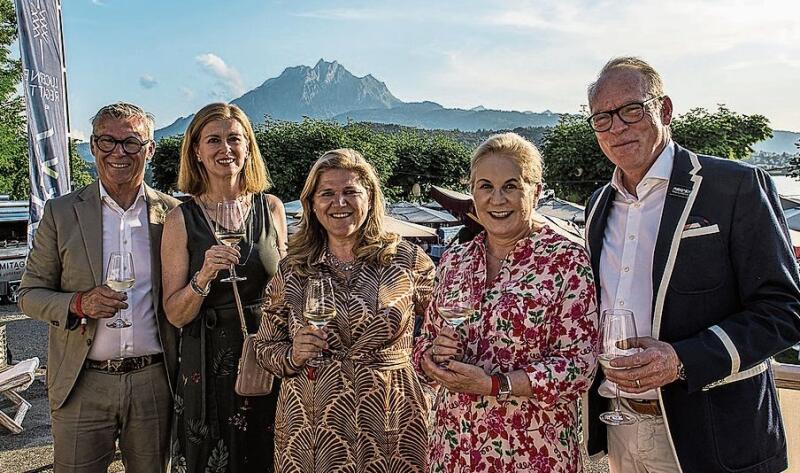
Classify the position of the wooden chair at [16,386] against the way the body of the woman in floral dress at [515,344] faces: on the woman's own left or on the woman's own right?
on the woman's own right

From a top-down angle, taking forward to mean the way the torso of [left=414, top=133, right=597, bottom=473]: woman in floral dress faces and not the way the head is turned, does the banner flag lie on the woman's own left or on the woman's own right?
on the woman's own right

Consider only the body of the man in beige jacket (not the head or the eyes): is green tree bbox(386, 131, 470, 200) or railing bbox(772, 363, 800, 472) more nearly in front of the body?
the railing

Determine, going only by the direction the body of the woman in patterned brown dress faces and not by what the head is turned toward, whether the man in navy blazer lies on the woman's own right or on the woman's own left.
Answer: on the woman's own left

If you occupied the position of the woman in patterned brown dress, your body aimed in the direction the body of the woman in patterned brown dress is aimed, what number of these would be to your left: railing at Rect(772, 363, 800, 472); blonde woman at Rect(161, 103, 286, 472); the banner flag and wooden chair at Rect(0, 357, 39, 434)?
1

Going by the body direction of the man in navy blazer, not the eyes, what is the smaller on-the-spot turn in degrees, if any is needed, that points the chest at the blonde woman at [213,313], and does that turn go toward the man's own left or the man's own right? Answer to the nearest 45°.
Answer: approximately 45° to the man's own right

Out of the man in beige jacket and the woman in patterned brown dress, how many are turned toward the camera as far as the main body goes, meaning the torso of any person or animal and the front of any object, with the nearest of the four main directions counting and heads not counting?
2

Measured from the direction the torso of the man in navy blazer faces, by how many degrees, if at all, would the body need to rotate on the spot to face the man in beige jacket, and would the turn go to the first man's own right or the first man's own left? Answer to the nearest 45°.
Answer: approximately 45° to the first man's own right

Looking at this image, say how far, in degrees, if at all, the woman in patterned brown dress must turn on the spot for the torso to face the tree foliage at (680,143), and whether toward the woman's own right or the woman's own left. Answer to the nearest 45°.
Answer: approximately 135° to the woman's own left

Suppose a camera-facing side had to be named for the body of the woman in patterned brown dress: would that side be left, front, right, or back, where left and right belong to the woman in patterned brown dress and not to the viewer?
front

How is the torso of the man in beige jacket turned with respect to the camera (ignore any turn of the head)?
toward the camera

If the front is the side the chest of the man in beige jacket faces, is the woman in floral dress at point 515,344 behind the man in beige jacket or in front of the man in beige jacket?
in front

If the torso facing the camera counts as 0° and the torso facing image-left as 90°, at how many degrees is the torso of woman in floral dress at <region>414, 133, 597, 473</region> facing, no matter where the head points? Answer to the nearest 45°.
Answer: approximately 45°

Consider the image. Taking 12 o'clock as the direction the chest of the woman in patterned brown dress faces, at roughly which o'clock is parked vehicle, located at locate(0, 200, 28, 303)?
The parked vehicle is roughly at 5 o'clock from the woman in patterned brown dress.
